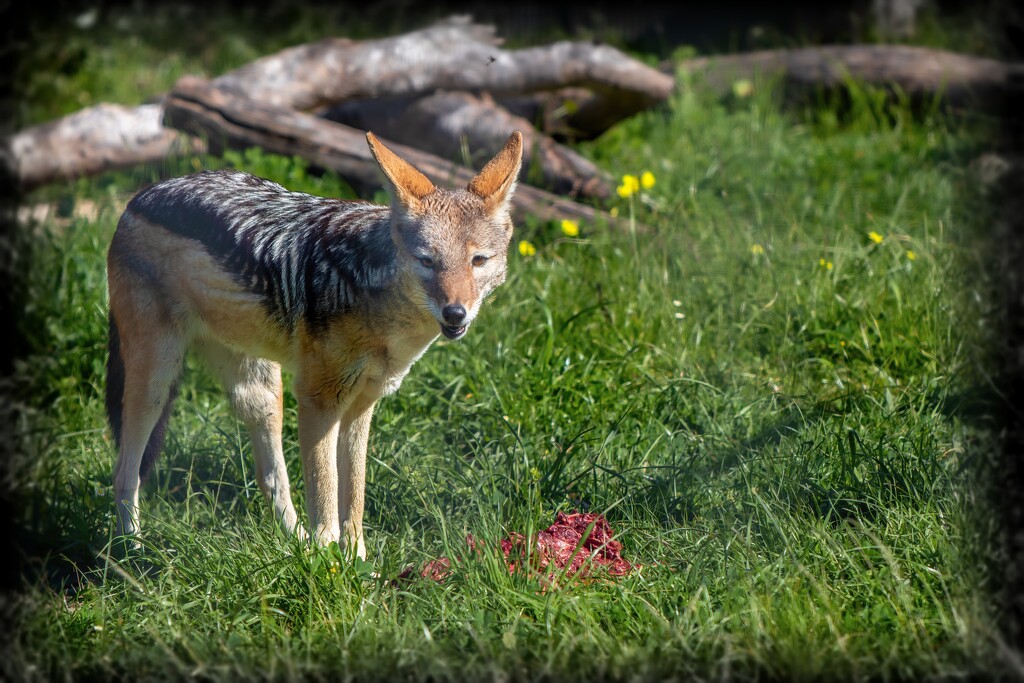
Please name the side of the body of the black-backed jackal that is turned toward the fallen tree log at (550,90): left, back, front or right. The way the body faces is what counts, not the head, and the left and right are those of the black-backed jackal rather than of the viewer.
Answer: left

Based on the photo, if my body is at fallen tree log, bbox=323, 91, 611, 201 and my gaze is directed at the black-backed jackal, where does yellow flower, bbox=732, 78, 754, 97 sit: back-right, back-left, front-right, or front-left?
back-left

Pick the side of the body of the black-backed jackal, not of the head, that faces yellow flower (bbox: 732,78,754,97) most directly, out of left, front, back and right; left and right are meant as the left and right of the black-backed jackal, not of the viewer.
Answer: left

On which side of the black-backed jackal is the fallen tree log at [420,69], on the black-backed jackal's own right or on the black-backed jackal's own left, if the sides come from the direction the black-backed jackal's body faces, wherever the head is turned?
on the black-backed jackal's own left

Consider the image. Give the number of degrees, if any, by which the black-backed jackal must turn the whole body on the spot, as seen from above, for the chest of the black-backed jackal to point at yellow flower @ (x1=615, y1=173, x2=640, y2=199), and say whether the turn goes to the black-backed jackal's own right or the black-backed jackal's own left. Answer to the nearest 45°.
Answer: approximately 90° to the black-backed jackal's own left

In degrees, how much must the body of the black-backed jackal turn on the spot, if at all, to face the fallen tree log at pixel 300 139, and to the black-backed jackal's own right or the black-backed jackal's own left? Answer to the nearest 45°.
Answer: approximately 135° to the black-backed jackal's own left

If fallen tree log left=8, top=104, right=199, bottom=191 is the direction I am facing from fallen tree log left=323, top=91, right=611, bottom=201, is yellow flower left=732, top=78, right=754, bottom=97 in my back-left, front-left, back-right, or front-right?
back-right

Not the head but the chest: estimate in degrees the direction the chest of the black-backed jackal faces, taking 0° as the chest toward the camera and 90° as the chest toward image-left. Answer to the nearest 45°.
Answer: approximately 315°
